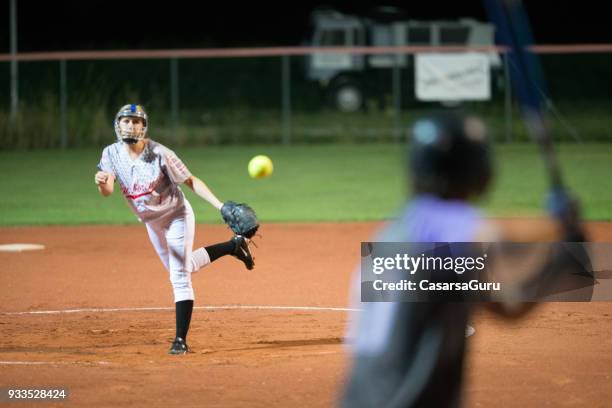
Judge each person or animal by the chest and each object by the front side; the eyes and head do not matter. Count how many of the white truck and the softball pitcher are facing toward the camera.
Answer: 1

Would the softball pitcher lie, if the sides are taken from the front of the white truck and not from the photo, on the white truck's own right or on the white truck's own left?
on the white truck's own left

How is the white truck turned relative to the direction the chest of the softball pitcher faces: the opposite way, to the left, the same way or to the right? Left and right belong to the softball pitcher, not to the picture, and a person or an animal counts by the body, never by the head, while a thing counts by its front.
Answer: to the right

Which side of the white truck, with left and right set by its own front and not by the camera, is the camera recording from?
left

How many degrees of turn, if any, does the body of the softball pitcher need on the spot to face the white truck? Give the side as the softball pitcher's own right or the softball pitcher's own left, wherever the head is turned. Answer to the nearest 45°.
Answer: approximately 180°

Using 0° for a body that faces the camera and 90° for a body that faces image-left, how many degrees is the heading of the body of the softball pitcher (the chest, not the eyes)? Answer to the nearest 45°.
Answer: approximately 0°

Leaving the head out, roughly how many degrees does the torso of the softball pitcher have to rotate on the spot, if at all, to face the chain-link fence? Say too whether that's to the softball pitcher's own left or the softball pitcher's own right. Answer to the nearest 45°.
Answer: approximately 180°
